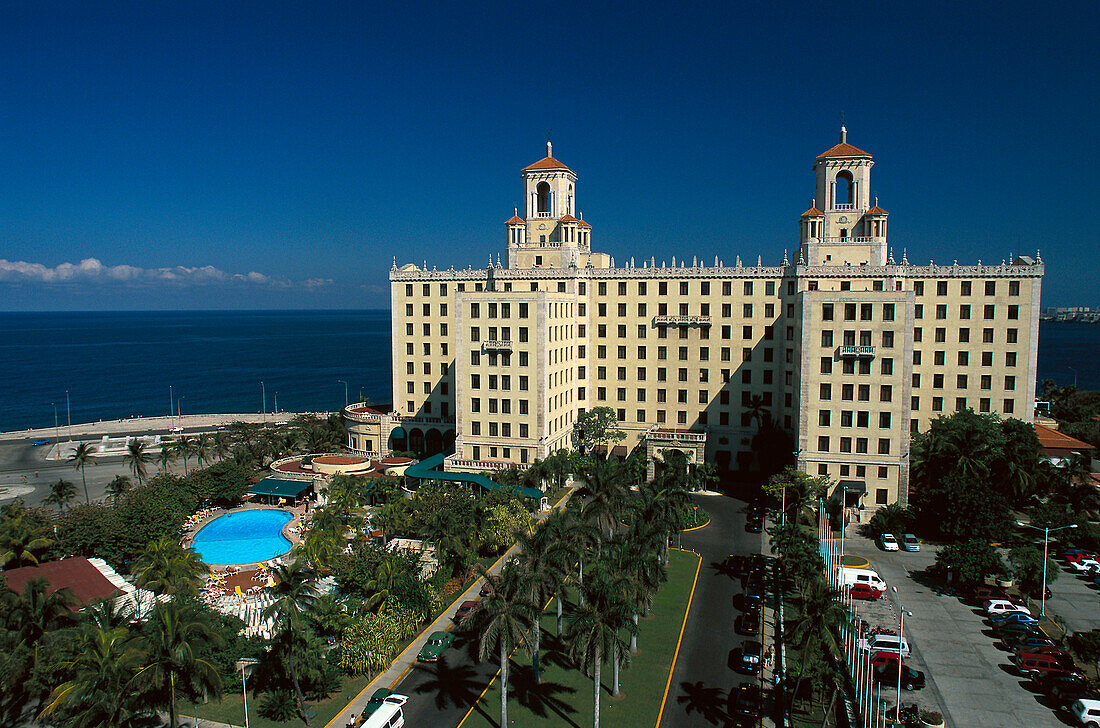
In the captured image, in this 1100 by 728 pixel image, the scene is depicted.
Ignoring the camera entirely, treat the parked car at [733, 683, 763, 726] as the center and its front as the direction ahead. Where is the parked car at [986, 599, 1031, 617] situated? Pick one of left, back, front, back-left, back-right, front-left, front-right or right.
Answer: front-right

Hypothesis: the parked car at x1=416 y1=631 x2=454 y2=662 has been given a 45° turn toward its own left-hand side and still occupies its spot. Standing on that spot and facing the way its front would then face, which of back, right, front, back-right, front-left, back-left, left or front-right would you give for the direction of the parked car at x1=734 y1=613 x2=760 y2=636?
left

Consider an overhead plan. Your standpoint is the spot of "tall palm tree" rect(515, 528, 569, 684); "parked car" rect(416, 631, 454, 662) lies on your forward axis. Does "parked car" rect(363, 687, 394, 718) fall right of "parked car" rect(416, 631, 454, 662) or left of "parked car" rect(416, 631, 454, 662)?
left

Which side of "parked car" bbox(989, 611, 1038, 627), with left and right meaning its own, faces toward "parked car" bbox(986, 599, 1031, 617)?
left

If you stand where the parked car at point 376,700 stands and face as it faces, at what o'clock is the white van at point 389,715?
The white van is roughly at 10 o'clock from the parked car.

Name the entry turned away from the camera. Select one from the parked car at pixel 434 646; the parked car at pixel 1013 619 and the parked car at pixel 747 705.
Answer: the parked car at pixel 747 705

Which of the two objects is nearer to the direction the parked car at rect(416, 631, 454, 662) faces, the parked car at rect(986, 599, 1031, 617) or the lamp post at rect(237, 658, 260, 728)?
the lamp post

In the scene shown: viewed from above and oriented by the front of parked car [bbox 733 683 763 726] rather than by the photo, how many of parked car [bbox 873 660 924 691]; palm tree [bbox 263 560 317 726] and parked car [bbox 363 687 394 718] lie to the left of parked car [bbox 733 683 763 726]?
2

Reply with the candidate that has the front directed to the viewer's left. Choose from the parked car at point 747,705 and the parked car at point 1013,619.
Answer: the parked car at point 1013,619

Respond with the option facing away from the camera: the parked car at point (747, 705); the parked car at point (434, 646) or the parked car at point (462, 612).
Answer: the parked car at point (747, 705)

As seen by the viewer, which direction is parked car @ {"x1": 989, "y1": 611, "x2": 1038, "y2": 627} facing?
to the viewer's left
